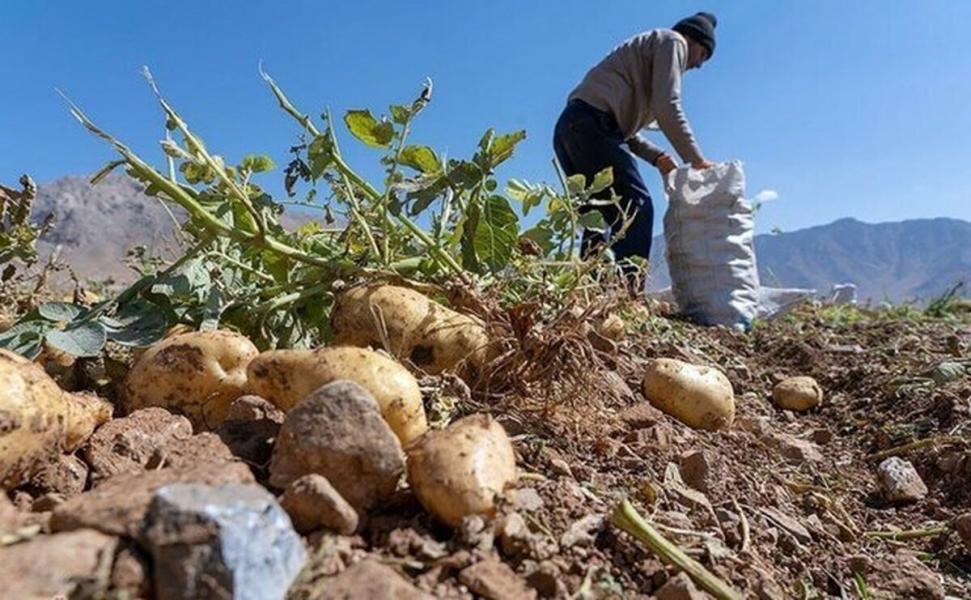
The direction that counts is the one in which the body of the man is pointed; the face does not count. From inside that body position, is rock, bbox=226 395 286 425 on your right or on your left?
on your right

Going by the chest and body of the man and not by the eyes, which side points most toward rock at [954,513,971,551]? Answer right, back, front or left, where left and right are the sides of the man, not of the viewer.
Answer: right

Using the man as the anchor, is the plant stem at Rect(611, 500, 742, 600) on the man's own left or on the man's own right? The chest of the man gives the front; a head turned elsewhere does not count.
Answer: on the man's own right

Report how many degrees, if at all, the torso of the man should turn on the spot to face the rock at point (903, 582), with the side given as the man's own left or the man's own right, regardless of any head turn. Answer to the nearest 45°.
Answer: approximately 90° to the man's own right

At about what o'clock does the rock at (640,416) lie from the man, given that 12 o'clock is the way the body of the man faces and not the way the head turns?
The rock is roughly at 3 o'clock from the man.

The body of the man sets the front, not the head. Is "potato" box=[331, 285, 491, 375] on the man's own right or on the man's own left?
on the man's own right

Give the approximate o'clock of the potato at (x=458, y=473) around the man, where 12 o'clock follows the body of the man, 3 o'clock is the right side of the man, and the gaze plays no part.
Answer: The potato is roughly at 3 o'clock from the man.

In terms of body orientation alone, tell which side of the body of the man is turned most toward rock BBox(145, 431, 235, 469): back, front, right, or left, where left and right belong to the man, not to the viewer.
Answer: right

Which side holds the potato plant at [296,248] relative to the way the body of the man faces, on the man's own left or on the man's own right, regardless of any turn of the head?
on the man's own right

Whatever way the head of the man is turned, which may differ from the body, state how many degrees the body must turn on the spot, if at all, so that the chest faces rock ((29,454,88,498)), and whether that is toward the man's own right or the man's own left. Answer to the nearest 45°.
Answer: approximately 90° to the man's own right

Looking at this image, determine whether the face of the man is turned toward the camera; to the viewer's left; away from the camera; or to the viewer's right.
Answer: to the viewer's right

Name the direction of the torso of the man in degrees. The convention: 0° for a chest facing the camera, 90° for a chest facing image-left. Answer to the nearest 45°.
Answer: approximately 270°

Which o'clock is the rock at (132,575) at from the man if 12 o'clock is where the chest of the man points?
The rock is roughly at 3 o'clock from the man.

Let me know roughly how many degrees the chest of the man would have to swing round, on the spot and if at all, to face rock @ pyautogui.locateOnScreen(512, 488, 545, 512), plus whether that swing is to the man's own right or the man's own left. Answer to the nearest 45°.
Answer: approximately 90° to the man's own right
